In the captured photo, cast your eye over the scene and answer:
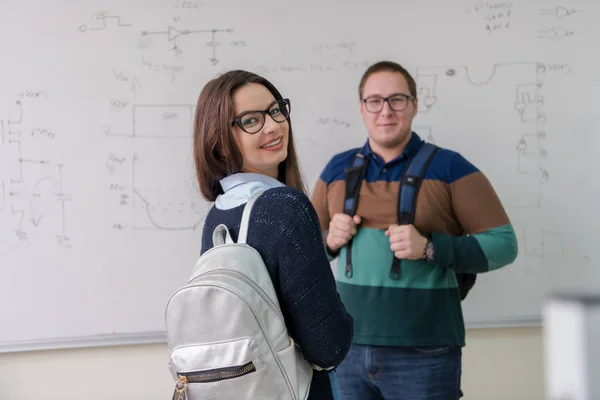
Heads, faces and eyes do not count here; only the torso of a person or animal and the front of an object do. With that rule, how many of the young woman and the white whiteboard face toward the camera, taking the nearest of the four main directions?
1

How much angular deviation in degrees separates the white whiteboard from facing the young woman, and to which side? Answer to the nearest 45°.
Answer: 0° — it already faces them

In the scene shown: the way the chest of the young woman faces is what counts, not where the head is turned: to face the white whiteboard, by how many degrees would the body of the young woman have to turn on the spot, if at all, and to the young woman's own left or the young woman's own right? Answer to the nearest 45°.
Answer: approximately 45° to the young woman's own left

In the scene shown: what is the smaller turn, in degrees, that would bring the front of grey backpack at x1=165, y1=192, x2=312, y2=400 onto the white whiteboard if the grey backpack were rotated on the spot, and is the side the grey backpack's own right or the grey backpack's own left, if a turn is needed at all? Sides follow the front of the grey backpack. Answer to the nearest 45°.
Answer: approximately 135° to the grey backpack's own right

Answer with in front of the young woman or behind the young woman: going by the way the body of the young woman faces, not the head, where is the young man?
in front

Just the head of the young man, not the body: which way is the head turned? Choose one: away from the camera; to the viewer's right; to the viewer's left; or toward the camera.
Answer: toward the camera

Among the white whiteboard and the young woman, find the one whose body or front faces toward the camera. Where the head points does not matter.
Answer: the white whiteboard

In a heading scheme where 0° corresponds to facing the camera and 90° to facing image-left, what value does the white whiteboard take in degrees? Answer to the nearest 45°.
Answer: approximately 0°

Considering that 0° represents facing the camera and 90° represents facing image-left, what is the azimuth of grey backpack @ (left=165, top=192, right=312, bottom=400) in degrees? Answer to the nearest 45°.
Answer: approximately 45°

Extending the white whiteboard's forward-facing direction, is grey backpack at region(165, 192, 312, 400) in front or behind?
in front

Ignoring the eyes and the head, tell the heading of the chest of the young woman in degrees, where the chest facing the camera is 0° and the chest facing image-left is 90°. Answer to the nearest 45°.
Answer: approximately 225°

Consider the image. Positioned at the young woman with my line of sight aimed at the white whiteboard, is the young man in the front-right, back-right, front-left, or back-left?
front-right

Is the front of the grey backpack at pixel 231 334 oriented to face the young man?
no
